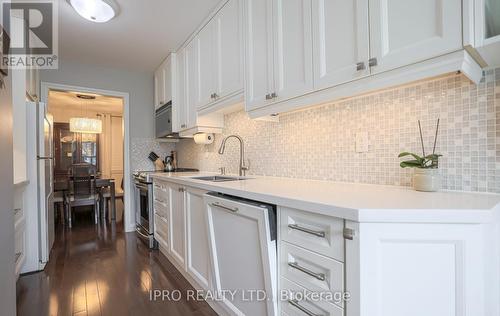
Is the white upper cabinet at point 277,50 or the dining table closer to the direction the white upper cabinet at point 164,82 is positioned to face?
the dining table

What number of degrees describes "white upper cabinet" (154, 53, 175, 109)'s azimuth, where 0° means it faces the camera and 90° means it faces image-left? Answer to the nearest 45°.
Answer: approximately 90°

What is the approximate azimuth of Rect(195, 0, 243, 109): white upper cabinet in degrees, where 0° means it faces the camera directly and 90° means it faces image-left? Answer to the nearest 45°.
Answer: approximately 45°

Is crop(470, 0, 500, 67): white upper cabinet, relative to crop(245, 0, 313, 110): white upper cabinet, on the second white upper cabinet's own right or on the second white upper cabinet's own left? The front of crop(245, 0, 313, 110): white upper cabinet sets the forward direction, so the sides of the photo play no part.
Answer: on the second white upper cabinet's own left

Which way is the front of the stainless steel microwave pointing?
to the viewer's left

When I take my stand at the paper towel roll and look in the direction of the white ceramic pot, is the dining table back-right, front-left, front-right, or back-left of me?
back-right

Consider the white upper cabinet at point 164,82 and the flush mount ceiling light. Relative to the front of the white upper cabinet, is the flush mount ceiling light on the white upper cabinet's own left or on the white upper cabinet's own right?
on the white upper cabinet's own left

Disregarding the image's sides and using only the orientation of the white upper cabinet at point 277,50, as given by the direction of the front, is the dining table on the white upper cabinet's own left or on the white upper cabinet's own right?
on the white upper cabinet's own right

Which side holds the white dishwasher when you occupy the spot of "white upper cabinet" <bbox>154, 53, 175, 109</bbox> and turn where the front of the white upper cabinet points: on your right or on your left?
on your left
